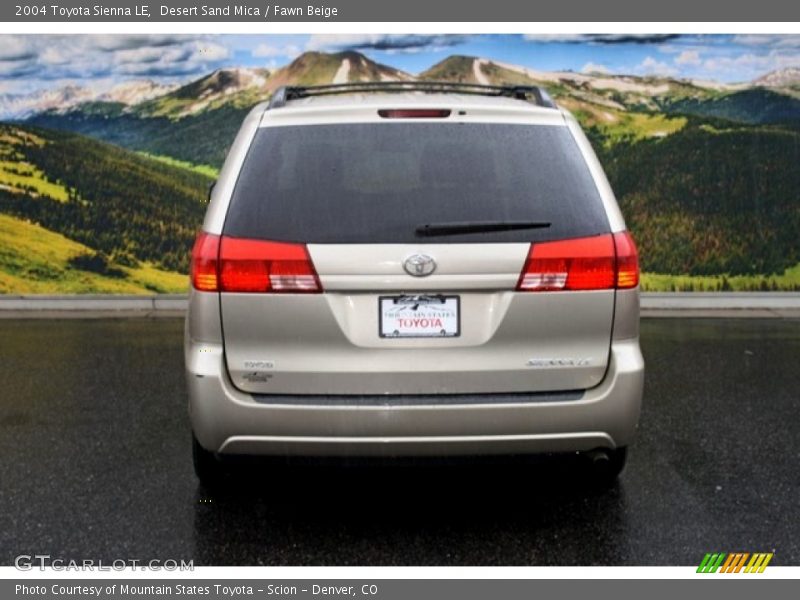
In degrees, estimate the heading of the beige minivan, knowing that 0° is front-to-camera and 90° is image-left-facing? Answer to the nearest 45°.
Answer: approximately 180°
